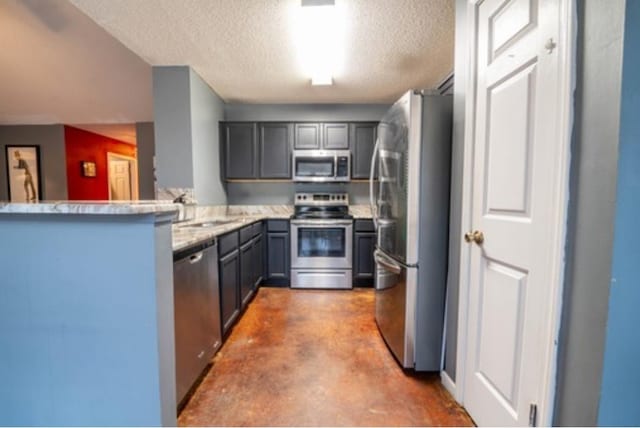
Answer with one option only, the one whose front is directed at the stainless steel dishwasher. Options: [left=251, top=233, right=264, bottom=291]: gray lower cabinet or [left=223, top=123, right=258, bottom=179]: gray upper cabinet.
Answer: the gray upper cabinet

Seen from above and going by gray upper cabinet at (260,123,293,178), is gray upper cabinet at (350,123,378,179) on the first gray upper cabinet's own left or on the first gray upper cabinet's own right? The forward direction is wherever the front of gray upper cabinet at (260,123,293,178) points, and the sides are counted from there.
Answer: on the first gray upper cabinet's own left

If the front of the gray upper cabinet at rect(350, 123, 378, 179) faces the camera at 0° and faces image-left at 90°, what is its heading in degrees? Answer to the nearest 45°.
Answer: approximately 0°

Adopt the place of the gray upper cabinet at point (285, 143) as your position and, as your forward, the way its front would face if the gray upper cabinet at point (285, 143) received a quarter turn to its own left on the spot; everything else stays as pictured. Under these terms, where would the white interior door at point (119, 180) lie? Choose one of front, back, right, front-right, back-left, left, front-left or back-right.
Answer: back-left

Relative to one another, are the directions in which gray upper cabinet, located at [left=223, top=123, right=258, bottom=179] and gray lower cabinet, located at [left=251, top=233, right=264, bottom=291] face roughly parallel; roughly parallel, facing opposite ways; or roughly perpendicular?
roughly perpendicular

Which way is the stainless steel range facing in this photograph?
toward the camera

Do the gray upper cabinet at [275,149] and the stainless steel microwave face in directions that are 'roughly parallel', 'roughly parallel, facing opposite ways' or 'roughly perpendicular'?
roughly parallel

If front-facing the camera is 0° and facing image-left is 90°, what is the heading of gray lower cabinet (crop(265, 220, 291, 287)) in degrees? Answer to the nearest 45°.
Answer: approximately 0°

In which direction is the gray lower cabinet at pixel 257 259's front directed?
to the viewer's right

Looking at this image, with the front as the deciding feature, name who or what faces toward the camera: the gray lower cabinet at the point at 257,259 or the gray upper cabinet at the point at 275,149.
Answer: the gray upper cabinet

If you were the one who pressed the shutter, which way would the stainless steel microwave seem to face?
facing the viewer
